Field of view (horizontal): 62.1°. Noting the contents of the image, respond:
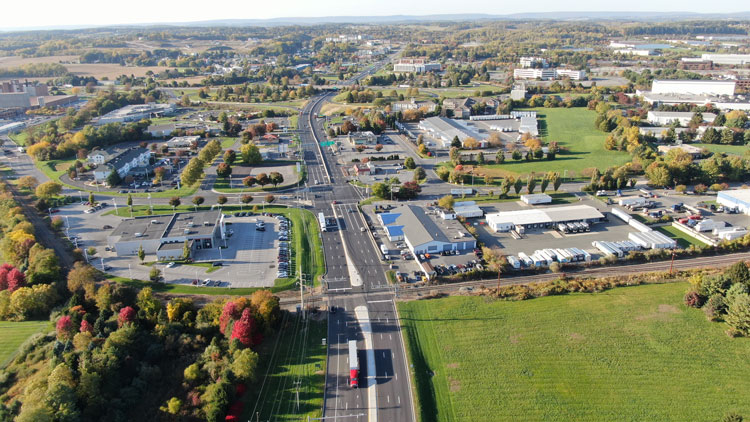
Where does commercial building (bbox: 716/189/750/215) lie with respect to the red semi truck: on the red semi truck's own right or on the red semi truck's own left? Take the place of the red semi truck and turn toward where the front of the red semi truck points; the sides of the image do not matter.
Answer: on the red semi truck's own left

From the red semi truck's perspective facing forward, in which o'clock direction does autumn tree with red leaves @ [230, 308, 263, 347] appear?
The autumn tree with red leaves is roughly at 4 o'clock from the red semi truck.

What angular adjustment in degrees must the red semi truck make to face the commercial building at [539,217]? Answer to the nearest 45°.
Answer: approximately 135° to its left

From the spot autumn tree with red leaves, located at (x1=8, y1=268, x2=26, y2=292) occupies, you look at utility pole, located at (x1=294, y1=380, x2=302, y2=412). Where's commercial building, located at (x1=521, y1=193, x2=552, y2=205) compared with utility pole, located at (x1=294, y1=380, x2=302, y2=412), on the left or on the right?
left

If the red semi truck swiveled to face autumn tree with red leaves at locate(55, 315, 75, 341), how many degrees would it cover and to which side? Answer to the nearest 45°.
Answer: approximately 90° to its right

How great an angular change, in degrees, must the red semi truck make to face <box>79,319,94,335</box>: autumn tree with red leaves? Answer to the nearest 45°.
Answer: approximately 90° to its right

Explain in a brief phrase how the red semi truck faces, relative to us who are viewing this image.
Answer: facing the viewer

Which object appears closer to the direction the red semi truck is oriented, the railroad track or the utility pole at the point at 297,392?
the utility pole

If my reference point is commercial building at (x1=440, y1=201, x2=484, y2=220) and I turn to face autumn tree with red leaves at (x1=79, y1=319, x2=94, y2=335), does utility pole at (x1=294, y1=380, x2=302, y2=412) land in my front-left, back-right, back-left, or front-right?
front-left

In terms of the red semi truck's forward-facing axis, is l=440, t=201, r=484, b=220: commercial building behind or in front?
behind

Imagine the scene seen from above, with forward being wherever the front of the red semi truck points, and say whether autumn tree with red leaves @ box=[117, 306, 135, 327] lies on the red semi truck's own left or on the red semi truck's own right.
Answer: on the red semi truck's own right
